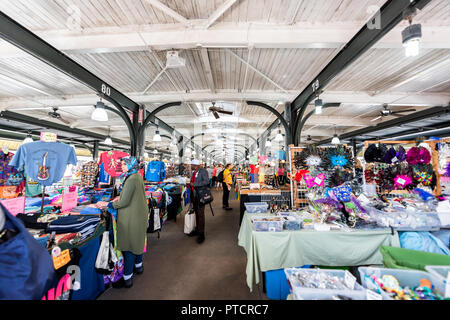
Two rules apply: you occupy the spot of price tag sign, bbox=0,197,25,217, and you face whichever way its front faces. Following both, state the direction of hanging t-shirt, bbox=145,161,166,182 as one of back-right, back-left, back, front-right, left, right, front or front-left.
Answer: back-left

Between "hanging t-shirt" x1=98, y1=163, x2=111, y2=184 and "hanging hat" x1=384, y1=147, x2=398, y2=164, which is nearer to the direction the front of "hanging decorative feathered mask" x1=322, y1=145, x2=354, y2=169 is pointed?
the hanging t-shirt

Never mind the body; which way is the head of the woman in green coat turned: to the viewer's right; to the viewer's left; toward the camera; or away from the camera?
to the viewer's left

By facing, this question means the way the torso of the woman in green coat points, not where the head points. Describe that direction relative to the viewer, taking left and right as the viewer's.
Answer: facing to the left of the viewer

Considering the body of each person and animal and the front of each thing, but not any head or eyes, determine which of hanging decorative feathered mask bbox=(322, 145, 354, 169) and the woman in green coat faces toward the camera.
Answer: the hanging decorative feathered mask

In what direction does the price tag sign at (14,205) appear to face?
toward the camera

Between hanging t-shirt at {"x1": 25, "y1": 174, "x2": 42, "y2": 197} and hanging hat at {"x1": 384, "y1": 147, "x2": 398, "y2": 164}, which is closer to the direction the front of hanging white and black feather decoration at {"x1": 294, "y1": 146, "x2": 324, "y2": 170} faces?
the hanging t-shirt

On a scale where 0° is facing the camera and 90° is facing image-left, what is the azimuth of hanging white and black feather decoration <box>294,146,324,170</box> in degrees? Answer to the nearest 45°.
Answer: approximately 0°

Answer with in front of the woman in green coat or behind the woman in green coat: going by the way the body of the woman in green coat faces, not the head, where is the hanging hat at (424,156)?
behind

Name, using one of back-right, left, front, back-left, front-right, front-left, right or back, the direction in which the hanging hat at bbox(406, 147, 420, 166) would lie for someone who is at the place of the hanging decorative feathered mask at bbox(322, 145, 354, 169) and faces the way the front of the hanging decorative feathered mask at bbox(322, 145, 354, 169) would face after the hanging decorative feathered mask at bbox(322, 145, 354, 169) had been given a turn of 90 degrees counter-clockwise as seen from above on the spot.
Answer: front-left

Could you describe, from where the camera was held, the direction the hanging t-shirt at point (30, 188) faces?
facing the viewer

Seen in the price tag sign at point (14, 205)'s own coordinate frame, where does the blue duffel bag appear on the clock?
The blue duffel bag is roughly at 12 o'clock from the price tag sign.

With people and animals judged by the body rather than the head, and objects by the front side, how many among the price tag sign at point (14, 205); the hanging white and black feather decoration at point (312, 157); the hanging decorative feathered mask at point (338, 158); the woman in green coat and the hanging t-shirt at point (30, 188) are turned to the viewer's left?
1

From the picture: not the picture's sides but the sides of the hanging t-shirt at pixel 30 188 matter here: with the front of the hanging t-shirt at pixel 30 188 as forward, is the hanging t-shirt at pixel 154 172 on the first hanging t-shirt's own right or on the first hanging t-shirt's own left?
on the first hanging t-shirt's own left
